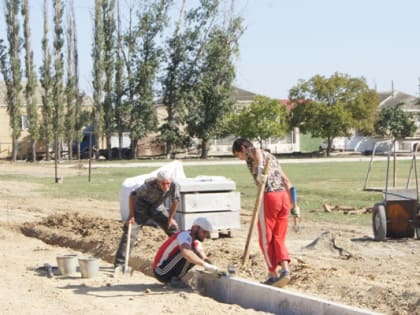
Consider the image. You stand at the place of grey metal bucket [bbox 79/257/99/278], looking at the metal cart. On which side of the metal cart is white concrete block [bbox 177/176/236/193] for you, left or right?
left

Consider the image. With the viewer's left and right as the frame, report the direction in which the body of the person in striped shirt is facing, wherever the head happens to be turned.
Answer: facing to the right of the viewer

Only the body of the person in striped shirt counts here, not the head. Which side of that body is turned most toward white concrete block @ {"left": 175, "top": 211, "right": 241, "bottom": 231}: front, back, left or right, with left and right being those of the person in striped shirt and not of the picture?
left

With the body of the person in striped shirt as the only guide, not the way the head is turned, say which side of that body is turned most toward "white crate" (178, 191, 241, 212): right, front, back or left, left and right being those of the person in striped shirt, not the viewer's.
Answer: left

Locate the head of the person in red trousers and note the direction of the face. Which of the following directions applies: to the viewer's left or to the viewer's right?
to the viewer's left

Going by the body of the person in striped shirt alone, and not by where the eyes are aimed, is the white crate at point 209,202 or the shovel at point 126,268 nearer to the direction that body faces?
the white crate
